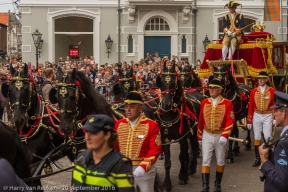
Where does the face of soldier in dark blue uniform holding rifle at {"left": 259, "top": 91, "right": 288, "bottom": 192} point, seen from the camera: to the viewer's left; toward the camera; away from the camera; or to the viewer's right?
to the viewer's left

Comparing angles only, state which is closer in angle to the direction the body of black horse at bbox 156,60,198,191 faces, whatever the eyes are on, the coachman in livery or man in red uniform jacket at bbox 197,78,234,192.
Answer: the man in red uniform jacket

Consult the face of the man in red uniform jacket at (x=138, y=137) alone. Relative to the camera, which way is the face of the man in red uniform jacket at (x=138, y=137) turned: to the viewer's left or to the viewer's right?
to the viewer's left

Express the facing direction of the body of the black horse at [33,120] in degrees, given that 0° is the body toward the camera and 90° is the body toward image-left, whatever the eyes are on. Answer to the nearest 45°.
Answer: approximately 45°

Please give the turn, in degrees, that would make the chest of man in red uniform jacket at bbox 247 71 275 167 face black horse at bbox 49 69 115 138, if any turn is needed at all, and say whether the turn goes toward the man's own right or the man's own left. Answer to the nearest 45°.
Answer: approximately 45° to the man's own right

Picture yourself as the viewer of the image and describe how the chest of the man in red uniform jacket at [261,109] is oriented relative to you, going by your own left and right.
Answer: facing the viewer

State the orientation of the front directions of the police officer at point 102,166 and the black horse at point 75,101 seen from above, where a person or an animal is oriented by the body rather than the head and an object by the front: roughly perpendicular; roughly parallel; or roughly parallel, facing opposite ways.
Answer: roughly parallel

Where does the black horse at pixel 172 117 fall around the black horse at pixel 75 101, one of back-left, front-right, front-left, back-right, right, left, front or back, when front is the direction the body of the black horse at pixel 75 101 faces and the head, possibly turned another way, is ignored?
back

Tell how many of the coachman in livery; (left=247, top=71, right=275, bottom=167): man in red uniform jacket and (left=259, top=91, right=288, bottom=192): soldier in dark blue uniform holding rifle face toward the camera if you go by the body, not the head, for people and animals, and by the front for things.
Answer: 2

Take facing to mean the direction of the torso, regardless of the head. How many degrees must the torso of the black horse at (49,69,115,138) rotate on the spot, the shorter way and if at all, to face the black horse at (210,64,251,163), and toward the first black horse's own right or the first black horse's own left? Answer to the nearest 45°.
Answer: approximately 180°
